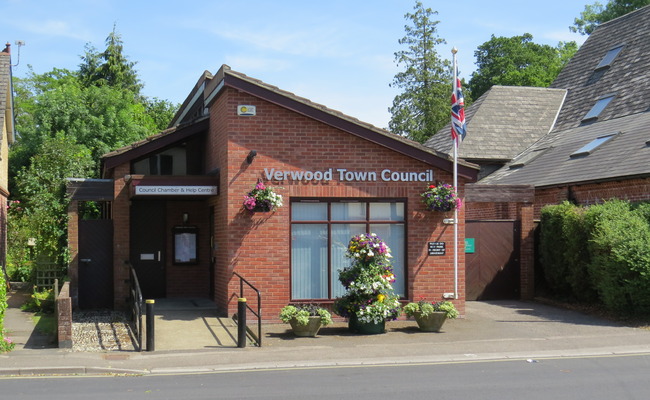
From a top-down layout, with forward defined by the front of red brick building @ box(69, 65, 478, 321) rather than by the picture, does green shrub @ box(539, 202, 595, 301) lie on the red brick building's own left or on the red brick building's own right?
on the red brick building's own left

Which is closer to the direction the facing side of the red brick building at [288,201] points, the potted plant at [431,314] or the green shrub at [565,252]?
the potted plant

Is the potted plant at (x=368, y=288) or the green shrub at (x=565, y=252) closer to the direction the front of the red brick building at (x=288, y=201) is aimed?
the potted plant

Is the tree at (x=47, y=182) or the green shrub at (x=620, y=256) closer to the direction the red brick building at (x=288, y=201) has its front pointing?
the green shrub

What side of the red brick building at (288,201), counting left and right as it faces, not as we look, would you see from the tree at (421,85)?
back

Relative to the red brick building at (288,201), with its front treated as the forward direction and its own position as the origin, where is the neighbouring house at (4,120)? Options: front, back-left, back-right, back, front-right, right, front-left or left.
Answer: back-right

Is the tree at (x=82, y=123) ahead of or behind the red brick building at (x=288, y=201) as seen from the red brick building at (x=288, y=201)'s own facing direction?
behind

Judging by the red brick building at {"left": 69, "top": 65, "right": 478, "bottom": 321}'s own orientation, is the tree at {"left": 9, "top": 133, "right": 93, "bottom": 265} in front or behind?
behind

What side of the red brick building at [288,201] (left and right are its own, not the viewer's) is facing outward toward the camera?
front

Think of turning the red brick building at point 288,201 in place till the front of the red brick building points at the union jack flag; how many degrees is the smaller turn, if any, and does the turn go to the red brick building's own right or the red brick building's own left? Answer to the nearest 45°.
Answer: approximately 90° to the red brick building's own left

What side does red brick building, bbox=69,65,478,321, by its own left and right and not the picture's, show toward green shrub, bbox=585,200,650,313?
left

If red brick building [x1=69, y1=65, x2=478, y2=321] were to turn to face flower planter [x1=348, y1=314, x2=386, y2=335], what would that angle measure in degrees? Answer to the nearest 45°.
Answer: approximately 45° to its left

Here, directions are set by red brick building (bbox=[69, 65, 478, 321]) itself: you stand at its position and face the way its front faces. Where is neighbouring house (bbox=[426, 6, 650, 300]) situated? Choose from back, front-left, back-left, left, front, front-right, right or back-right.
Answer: back-left
